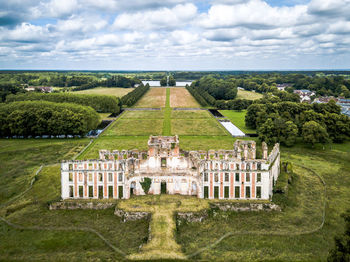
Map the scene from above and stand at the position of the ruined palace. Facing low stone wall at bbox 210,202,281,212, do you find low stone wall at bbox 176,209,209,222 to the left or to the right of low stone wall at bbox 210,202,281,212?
right

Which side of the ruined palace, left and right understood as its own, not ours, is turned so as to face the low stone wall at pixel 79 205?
right

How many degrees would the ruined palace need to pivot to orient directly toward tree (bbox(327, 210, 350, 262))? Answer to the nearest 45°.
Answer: approximately 45° to its left

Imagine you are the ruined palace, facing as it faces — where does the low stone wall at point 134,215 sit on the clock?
The low stone wall is roughly at 1 o'clock from the ruined palace.

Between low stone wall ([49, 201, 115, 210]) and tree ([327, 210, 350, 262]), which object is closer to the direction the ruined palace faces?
the tree

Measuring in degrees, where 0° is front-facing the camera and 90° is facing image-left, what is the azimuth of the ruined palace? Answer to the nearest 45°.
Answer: approximately 0°

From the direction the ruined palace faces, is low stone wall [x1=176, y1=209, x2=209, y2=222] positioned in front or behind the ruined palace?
in front
